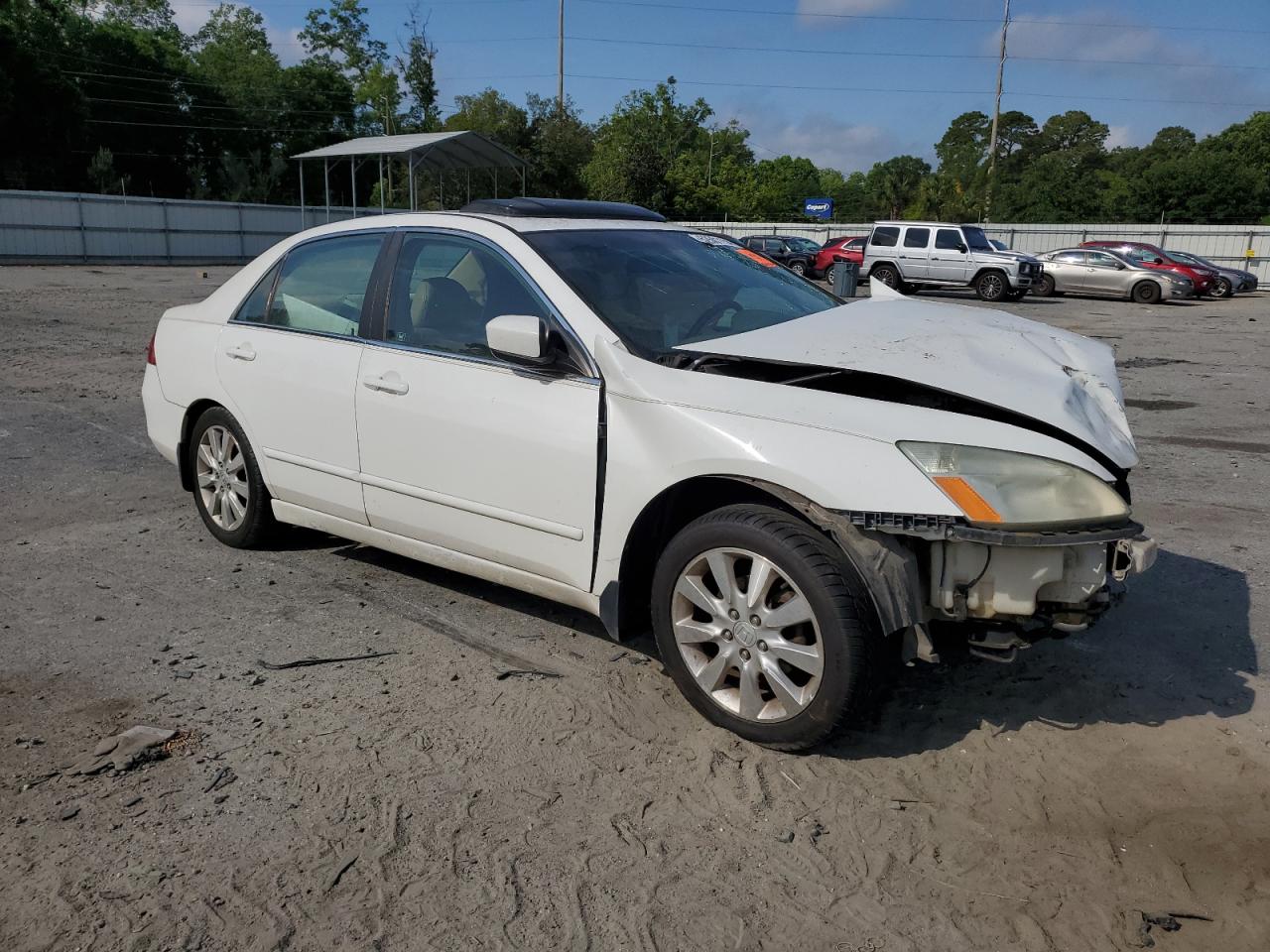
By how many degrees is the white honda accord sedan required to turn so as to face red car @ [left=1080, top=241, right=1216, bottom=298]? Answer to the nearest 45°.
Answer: approximately 90° to its left

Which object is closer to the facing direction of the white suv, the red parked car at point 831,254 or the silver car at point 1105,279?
the silver car

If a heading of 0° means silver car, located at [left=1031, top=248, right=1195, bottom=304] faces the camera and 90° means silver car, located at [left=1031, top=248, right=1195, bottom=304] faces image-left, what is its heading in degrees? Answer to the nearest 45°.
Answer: approximately 270°

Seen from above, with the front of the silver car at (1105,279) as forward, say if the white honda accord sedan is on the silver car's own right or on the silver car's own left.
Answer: on the silver car's own right

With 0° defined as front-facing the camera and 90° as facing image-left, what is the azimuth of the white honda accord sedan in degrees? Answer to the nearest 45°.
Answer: approximately 315°

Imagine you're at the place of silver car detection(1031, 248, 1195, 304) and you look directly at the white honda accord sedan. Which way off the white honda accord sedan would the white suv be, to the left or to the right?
right

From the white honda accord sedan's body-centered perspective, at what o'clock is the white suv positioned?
The white suv is roughly at 8 o'clock from the white honda accord sedan.

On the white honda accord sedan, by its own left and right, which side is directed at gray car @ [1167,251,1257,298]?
left

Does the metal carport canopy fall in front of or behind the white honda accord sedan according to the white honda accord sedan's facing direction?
behind
